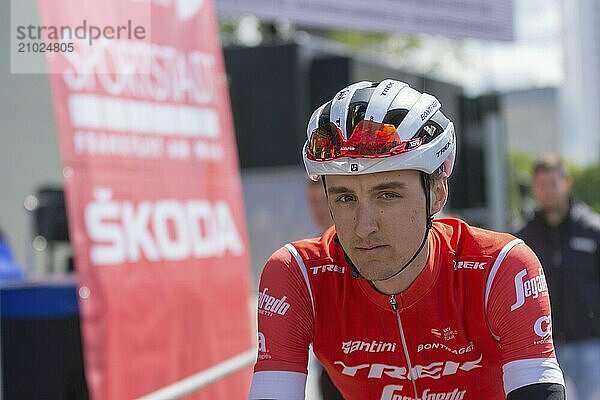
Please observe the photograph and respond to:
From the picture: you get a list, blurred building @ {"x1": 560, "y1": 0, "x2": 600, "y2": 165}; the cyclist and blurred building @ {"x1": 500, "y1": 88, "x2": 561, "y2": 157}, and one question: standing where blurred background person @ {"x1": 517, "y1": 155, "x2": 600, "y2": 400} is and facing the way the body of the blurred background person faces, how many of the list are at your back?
2

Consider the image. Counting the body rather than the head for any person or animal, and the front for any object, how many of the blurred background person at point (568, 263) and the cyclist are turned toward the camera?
2

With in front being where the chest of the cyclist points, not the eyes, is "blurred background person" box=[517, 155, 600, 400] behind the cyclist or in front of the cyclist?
behind

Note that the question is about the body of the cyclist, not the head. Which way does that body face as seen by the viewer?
toward the camera

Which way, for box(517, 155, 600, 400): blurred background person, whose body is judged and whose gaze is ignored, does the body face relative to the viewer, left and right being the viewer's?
facing the viewer

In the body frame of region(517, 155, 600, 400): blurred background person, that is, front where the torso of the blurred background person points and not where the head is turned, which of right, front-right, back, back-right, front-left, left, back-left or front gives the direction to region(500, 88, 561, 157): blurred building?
back

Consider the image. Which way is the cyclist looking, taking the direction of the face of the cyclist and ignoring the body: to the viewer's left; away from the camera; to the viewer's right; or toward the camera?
toward the camera

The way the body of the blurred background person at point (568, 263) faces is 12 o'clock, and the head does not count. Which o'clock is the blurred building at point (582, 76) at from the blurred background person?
The blurred building is roughly at 6 o'clock from the blurred background person.

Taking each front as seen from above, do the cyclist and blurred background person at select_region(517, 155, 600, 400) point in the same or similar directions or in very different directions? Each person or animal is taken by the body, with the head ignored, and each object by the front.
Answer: same or similar directions

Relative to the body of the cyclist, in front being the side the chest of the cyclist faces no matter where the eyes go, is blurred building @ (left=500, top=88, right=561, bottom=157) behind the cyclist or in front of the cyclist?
behind

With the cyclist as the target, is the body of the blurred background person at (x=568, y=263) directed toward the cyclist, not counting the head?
yes

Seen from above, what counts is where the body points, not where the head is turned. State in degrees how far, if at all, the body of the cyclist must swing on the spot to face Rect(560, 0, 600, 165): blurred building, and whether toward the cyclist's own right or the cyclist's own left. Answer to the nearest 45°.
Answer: approximately 180°
